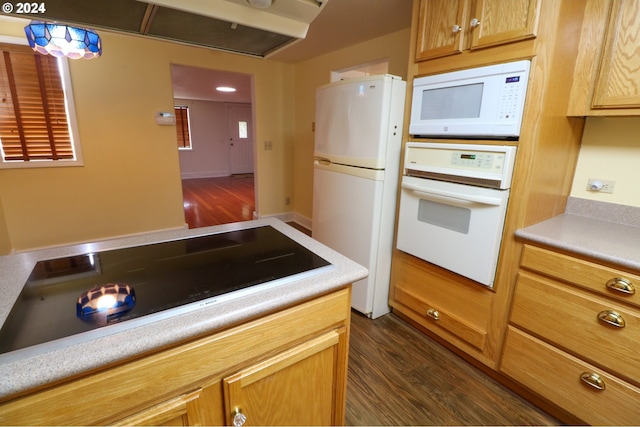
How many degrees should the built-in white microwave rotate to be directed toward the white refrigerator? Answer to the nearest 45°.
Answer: approximately 45° to its right

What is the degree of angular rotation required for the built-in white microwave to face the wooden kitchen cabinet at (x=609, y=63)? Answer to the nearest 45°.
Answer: approximately 135° to its left

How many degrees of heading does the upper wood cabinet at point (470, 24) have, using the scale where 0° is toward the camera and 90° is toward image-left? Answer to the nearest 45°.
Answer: approximately 45°

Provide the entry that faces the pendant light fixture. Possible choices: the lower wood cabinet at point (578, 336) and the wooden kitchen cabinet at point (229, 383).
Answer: the lower wood cabinet

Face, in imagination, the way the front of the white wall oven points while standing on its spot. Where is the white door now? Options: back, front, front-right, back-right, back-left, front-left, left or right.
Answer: right

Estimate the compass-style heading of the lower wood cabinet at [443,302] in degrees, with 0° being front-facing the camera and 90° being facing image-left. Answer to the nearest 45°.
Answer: approximately 45°
